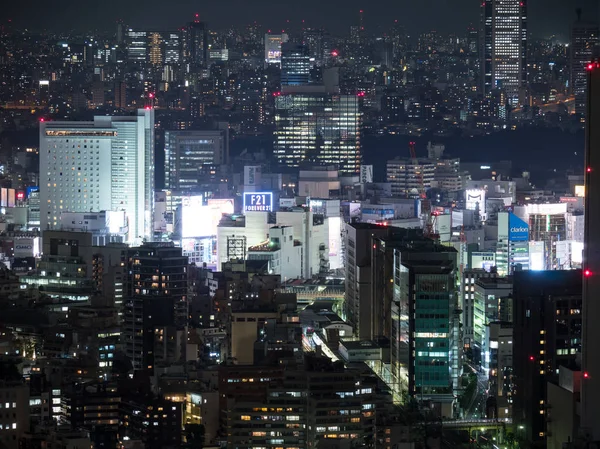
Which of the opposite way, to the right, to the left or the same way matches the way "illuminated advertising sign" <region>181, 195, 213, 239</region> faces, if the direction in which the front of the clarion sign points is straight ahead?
the same way

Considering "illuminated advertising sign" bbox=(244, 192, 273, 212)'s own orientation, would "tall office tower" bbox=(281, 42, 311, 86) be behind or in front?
behind

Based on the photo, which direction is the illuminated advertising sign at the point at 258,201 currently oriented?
toward the camera

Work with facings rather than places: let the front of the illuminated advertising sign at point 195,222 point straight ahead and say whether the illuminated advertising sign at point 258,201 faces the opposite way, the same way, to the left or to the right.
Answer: the same way

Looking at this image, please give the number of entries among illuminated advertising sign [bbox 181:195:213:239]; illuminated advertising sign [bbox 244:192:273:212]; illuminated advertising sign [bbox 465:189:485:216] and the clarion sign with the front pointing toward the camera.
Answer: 4

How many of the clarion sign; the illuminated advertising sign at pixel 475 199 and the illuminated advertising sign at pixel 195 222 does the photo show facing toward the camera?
3

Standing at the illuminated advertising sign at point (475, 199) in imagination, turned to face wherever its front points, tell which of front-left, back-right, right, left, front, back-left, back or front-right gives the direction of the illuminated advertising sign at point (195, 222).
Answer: front-right

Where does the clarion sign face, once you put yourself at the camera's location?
facing the viewer

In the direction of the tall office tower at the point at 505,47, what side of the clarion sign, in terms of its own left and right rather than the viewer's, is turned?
back

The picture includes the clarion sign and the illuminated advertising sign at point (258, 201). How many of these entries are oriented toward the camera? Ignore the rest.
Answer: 2

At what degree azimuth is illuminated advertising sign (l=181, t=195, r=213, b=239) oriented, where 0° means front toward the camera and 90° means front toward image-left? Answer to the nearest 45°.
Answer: approximately 0°
